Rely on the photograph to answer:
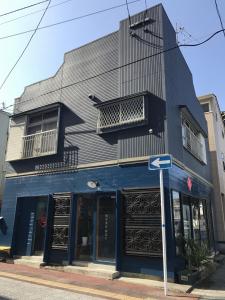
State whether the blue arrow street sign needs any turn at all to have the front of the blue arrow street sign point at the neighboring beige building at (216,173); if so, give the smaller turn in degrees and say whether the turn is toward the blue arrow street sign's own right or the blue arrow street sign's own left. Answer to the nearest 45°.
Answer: approximately 180°

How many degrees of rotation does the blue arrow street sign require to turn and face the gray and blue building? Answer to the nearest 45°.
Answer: approximately 135° to its right

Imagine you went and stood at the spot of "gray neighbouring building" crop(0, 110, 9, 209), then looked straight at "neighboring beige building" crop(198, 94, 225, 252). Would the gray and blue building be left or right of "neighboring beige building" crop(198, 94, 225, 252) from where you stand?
right

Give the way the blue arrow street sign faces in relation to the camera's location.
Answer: facing the viewer

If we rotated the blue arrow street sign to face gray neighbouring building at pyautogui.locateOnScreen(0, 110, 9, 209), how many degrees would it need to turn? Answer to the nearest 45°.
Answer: approximately 135° to its right
